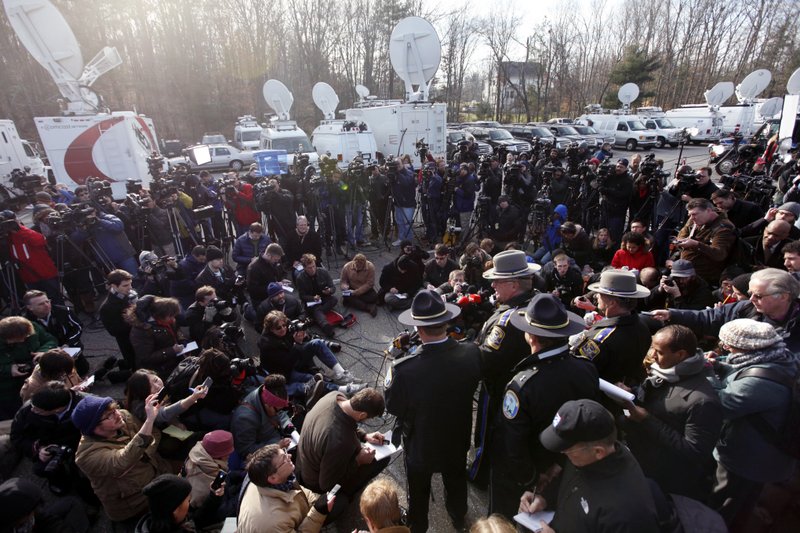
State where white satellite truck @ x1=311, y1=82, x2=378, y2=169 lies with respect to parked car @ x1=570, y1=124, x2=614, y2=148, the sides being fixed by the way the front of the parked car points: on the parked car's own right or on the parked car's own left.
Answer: on the parked car's own right

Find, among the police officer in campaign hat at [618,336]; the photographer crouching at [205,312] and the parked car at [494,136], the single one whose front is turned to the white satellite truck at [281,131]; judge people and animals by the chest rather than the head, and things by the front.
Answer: the police officer in campaign hat

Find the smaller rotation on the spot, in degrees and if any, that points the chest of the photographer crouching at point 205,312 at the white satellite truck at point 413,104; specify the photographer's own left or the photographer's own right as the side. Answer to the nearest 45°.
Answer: approximately 90° to the photographer's own left

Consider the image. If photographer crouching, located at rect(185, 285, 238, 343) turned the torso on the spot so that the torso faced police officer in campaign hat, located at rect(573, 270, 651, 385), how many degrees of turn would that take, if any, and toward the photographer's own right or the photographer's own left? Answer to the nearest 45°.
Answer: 0° — they already face them

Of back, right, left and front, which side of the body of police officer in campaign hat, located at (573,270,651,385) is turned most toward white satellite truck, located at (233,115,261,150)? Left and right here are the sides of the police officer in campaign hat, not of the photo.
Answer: front

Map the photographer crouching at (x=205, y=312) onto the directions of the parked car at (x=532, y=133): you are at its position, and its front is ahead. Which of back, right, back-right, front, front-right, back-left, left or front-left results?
front-right

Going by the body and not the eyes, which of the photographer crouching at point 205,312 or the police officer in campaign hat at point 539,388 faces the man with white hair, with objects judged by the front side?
the photographer crouching

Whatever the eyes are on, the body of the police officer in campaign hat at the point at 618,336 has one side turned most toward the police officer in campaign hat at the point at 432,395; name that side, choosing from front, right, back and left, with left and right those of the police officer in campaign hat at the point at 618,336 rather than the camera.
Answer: left

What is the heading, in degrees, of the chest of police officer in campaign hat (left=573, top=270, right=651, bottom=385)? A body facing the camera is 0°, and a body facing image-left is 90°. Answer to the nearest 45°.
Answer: approximately 135°

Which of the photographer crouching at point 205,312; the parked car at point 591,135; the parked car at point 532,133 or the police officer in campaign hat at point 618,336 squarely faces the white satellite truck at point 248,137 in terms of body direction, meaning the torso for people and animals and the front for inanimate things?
the police officer in campaign hat

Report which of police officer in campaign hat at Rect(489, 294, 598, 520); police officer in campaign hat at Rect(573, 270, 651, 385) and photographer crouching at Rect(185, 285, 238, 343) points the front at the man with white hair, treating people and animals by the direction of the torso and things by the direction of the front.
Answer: the photographer crouching
